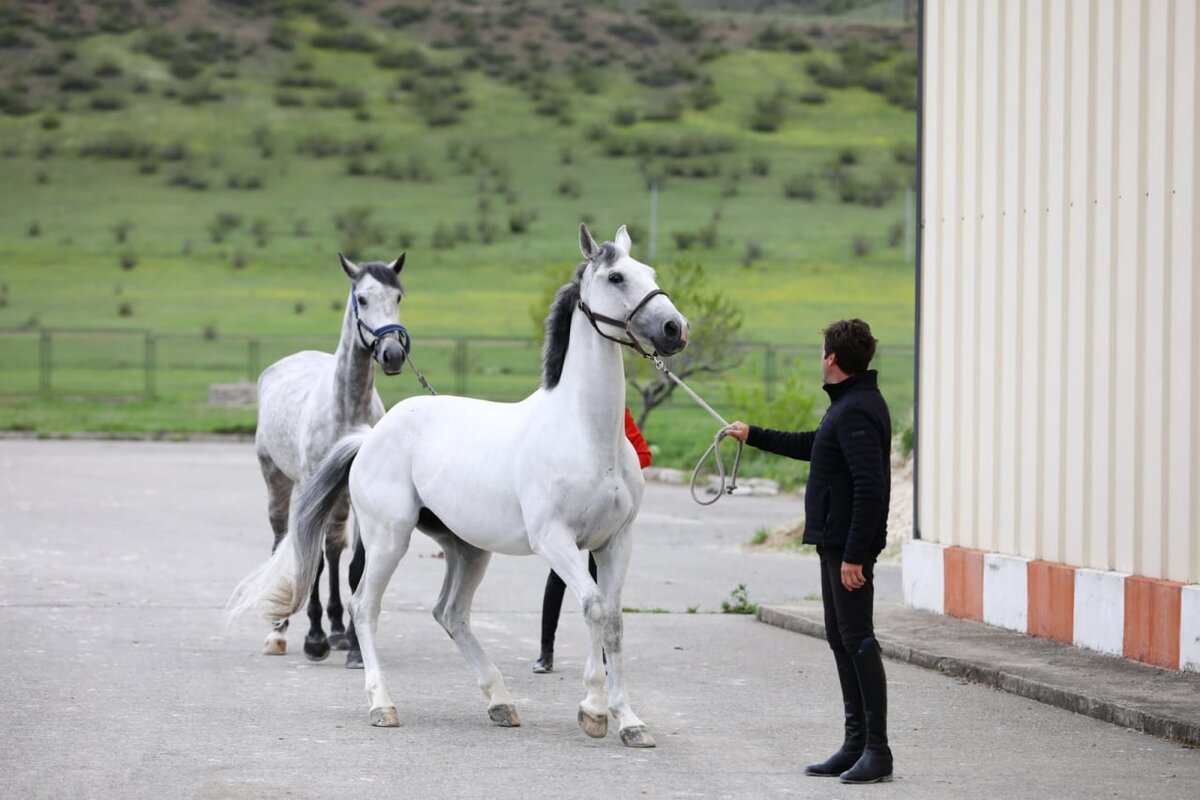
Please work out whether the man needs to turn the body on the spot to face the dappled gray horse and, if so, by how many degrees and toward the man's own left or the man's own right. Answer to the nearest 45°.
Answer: approximately 45° to the man's own right

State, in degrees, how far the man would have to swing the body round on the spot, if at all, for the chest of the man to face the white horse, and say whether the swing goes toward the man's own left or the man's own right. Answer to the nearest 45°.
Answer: approximately 45° to the man's own right

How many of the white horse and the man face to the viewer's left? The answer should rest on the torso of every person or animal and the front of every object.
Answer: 1

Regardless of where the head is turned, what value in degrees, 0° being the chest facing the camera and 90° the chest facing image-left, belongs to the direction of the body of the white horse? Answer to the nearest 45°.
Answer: approximately 315°

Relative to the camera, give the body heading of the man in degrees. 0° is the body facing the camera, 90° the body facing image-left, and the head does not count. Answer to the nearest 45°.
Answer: approximately 90°

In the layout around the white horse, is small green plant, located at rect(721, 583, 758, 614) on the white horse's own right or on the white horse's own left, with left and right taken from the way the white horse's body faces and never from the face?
on the white horse's own left

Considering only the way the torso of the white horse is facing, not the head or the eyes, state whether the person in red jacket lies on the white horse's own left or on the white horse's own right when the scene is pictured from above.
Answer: on the white horse's own left
